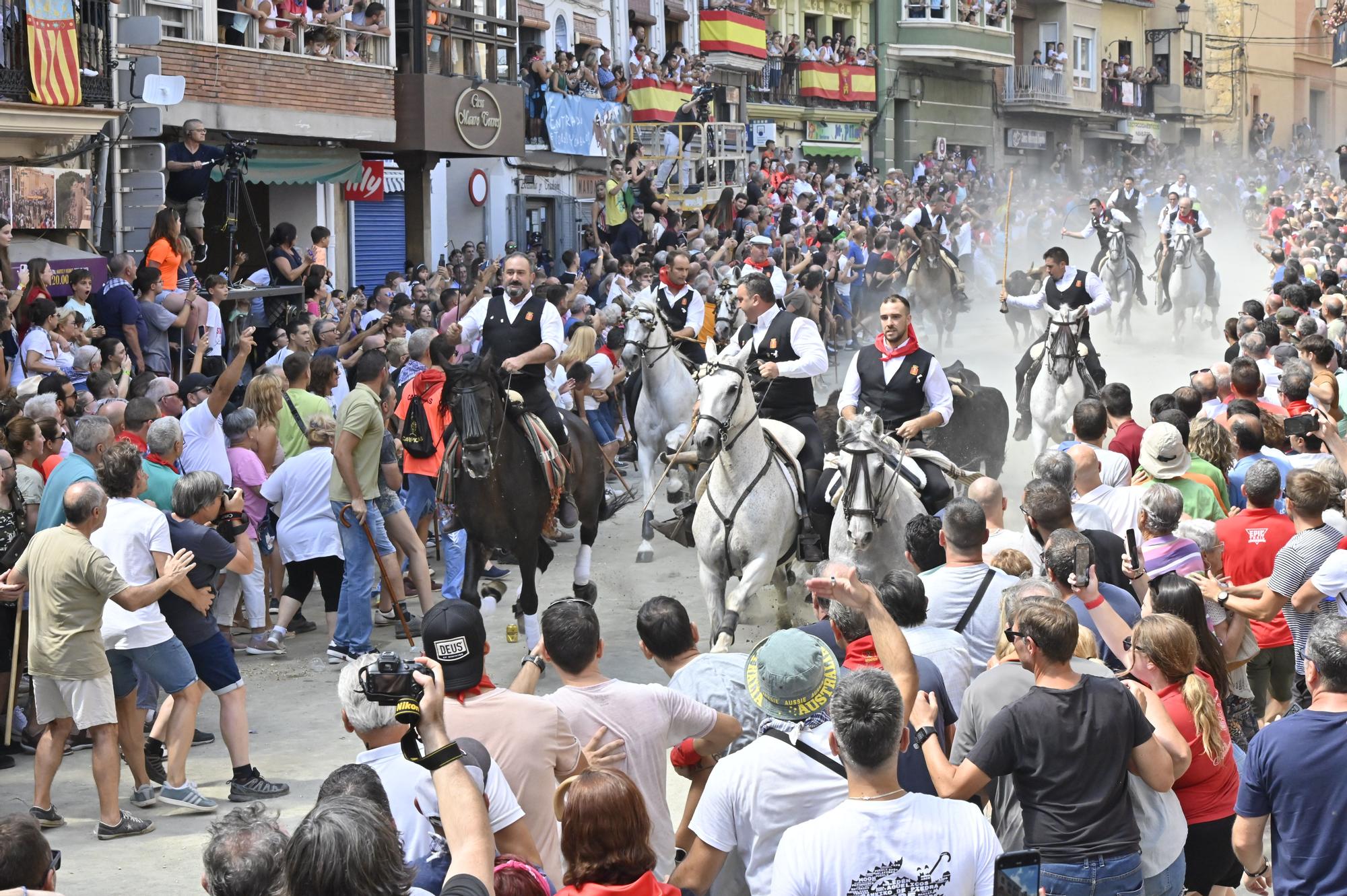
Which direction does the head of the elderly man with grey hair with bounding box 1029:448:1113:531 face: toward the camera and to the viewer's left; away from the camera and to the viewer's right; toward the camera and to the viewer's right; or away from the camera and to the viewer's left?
away from the camera and to the viewer's left

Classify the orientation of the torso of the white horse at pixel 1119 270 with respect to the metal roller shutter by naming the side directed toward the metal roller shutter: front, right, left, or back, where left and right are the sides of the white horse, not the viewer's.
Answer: right

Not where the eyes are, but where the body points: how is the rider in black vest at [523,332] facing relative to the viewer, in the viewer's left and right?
facing the viewer

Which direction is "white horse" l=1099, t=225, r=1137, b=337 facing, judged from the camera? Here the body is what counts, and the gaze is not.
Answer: toward the camera

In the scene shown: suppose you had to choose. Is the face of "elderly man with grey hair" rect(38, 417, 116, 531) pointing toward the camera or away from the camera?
away from the camera

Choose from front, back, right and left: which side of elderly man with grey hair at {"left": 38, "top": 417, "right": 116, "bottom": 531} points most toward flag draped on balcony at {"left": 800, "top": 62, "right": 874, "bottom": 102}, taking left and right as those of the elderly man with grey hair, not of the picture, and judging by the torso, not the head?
front

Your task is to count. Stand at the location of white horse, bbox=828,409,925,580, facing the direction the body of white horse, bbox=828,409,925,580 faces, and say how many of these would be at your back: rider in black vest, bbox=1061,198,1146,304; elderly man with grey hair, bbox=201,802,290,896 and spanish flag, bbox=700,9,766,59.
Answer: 2

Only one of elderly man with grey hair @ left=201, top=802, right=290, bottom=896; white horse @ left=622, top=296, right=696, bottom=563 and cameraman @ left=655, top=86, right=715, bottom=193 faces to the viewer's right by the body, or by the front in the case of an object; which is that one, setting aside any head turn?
the cameraman

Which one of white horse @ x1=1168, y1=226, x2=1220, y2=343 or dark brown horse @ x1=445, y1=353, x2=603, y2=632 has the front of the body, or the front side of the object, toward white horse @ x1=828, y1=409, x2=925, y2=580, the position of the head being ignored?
white horse @ x1=1168, y1=226, x2=1220, y2=343

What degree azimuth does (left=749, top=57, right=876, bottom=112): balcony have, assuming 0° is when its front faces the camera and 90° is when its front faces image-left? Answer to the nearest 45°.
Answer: approximately 0°

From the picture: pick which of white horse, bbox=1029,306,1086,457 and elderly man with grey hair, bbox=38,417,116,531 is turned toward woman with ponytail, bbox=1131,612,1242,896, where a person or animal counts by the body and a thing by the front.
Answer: the white horse

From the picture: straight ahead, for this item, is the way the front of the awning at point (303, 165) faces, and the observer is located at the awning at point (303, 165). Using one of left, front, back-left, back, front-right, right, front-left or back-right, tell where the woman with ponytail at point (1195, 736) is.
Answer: front

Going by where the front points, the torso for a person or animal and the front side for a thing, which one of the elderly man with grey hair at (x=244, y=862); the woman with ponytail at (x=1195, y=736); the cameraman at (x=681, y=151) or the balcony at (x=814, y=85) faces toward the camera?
the balcony

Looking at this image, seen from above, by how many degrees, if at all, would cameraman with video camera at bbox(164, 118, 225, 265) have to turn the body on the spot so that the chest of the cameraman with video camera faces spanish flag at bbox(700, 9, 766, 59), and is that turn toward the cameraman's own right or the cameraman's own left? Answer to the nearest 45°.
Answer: approximately 90° to the cameraman's own left

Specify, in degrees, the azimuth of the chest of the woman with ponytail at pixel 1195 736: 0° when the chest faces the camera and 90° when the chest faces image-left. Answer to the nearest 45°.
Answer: approximately 135°

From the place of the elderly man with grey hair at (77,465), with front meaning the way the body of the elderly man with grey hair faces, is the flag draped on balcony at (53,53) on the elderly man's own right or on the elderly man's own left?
on the elderly man's own left

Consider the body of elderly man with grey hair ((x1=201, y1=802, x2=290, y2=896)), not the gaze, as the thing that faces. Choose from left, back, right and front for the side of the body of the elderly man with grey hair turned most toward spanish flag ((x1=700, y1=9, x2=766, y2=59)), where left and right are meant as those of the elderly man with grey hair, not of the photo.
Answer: front

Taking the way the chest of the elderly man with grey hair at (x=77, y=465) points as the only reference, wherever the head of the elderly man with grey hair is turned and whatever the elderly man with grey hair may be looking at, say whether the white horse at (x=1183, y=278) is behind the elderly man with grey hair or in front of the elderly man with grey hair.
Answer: in front

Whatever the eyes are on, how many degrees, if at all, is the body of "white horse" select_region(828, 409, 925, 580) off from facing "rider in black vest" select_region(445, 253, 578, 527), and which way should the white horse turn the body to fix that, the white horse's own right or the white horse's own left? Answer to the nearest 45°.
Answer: approximately 135° to the white horse's own right

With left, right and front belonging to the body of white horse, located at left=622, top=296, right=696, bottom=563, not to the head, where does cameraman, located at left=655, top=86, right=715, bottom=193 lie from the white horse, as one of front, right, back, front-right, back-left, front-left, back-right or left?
back-right
